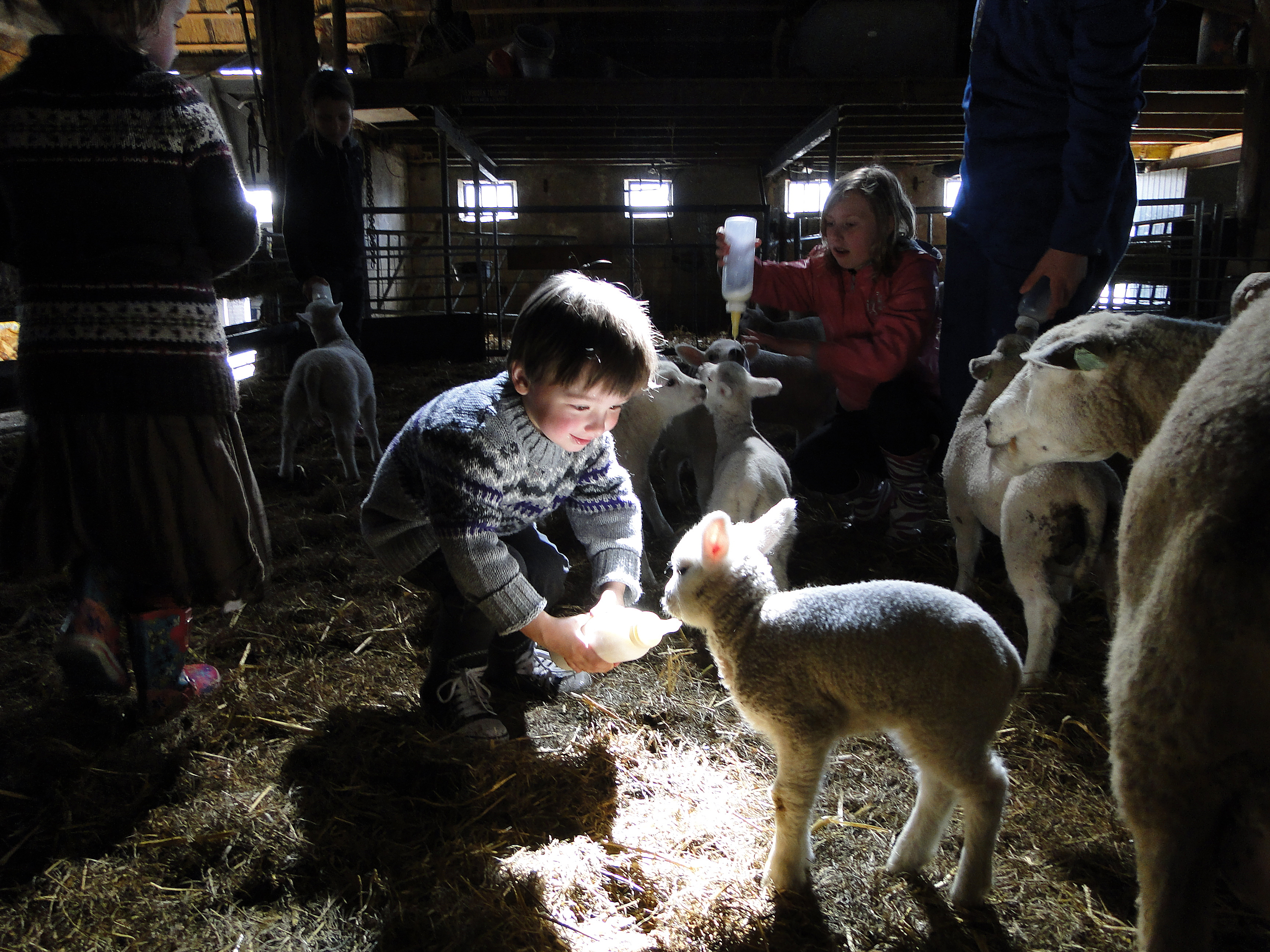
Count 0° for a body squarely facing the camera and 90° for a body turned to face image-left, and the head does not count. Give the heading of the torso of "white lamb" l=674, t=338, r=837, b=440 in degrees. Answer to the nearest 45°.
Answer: approximately 90°

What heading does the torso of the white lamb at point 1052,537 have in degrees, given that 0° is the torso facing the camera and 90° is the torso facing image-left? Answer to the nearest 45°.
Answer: approximately 135°

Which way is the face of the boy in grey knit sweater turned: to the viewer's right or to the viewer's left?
to the viewer's right

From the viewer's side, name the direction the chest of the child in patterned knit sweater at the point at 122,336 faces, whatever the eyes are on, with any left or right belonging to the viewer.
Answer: facing away from the viewer and to the right of the viewer

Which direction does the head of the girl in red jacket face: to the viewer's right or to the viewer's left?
to the viewer's left

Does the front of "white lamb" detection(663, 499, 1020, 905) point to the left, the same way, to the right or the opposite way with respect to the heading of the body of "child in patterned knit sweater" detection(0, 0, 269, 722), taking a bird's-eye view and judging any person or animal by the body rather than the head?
to the left

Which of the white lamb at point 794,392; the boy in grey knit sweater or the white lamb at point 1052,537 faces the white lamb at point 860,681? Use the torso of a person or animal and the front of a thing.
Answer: the boy in grey knit sweater

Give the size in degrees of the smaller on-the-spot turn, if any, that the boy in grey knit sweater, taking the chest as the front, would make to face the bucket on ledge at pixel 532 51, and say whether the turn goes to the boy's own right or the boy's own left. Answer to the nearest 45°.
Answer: approximately 135° to the boy's own left

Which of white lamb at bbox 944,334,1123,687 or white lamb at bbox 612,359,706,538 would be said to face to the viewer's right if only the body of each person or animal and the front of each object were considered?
the white lamb at bbox 612,359,706,538

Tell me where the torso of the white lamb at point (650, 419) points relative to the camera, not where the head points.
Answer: to the viewer's right

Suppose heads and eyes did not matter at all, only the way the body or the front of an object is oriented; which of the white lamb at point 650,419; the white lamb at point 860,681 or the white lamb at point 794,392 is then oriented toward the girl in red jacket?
the white lamb at point 650,419

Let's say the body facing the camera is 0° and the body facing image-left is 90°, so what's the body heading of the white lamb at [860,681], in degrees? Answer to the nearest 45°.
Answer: approximately 90°
